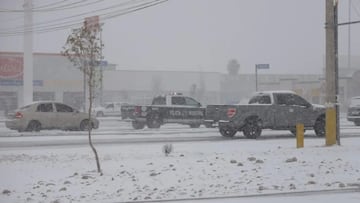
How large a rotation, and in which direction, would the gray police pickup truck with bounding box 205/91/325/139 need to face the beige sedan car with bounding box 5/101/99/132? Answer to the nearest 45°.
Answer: approximately 135° to its left

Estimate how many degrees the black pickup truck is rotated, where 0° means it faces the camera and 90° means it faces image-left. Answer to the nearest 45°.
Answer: approximately 225°

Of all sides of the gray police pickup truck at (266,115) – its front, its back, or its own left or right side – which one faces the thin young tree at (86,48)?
back

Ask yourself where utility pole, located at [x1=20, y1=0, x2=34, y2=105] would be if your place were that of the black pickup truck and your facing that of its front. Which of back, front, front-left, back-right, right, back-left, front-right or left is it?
left

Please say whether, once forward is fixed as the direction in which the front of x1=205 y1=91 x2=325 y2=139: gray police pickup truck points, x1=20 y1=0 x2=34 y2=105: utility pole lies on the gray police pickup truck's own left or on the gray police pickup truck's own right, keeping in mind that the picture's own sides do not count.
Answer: on the gray police pickup truck's own left

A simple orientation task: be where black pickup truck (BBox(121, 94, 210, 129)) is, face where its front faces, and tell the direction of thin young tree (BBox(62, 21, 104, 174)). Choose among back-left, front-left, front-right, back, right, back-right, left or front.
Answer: back-right

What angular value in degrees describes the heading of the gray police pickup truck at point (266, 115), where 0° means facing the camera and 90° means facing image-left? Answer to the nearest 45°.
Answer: approximately 225°
